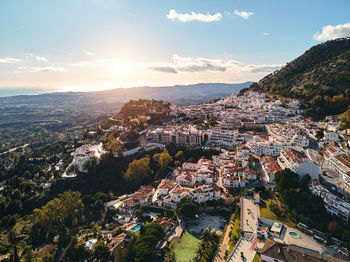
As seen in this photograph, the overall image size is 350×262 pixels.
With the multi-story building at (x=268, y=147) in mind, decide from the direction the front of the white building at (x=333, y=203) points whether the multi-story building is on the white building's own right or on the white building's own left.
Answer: on the white building's own right

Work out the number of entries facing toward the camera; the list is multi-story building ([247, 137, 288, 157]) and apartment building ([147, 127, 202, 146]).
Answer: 2

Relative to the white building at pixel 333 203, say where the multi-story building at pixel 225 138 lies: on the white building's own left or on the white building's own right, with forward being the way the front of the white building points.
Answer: on the white building's own right

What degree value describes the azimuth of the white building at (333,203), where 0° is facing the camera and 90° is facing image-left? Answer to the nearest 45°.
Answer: approximately 45°

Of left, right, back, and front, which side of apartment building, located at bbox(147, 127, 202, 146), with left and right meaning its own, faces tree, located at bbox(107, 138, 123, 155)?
right
